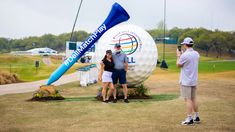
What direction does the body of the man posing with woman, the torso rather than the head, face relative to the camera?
toward the camera

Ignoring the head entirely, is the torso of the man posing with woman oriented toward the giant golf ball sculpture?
no

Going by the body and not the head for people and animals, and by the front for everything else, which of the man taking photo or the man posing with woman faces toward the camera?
the man posing with woman

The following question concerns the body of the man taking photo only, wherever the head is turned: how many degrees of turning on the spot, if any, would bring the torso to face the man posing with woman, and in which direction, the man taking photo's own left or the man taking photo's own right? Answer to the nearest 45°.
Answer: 0° — they already face them

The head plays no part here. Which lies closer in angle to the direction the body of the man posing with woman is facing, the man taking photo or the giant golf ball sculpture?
the man taking photo

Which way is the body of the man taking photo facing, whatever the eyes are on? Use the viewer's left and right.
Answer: facing away from the viewer and to the left of the viewer

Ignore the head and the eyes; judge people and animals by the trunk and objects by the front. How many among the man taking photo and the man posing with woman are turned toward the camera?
1

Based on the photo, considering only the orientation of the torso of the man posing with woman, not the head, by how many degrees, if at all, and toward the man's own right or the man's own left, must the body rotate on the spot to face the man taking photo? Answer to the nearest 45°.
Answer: approximately 45° to the man's own left

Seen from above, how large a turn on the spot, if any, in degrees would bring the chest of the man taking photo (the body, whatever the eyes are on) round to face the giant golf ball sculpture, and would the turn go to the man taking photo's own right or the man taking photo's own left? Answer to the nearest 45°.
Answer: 0° — they already face it

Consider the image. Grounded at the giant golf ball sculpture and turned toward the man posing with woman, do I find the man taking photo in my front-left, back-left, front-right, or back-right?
front-left
